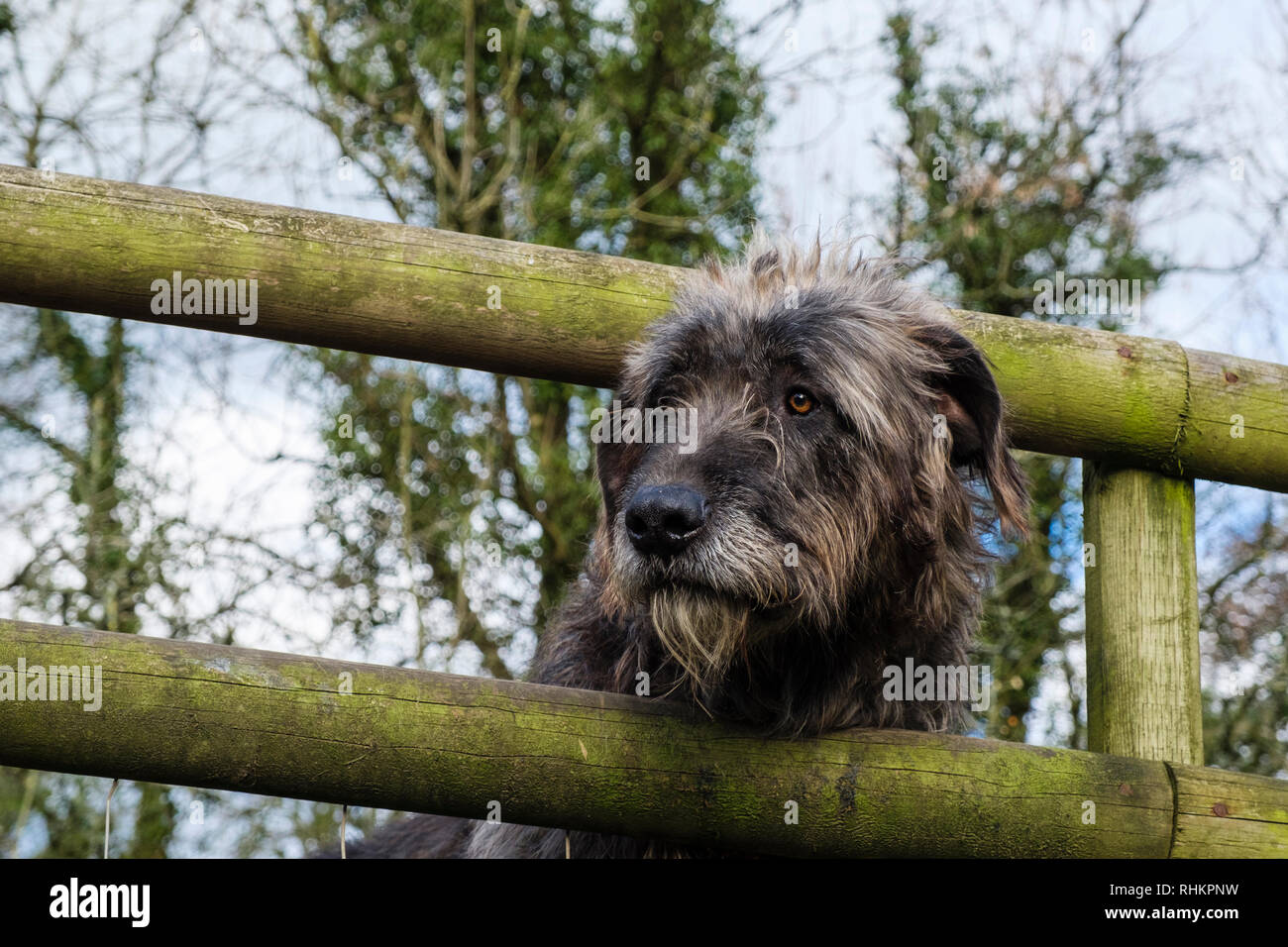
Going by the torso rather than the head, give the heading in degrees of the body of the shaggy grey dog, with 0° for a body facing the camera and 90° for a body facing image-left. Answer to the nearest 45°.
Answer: approximately 45°
